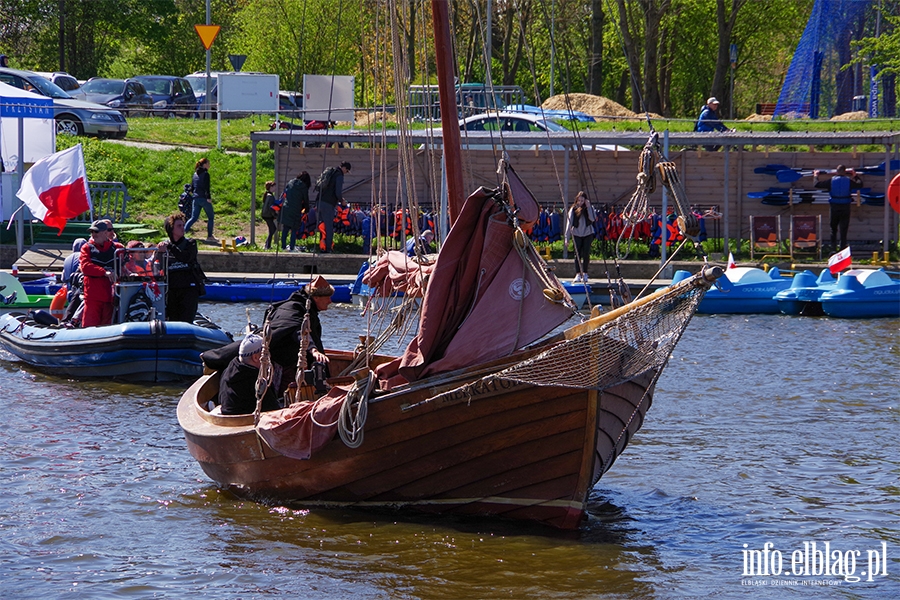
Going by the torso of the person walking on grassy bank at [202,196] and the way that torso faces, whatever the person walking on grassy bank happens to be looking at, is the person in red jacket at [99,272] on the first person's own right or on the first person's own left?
on the first person's own right

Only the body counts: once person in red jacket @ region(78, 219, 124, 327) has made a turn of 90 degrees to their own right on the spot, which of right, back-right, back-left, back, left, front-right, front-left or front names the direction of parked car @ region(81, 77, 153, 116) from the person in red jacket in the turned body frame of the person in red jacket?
back-right

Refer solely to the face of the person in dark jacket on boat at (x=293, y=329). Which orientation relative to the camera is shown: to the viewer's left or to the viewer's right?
to the viewer's right

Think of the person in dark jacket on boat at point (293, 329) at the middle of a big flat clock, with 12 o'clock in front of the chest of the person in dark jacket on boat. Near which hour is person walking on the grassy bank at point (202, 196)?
The person walking on the grassy bank is roughly at 9 o'clock from the person in dark jacket on boat.

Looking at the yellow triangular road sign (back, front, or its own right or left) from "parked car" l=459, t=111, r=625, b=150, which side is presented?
left

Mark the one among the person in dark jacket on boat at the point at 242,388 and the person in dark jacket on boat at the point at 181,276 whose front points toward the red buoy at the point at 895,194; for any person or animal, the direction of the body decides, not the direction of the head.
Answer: the person in dark jacket on boat at the point at 242,388
